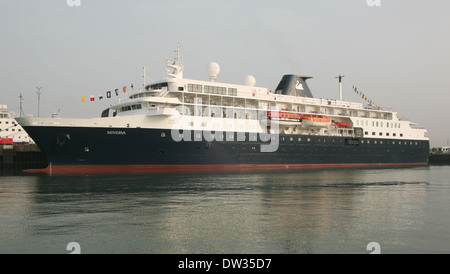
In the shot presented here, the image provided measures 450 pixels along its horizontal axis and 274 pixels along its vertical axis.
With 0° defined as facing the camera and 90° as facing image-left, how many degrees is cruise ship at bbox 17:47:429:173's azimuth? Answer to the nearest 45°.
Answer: approximately 45°
